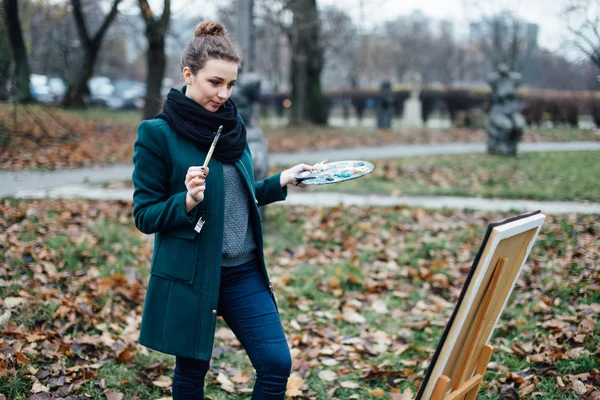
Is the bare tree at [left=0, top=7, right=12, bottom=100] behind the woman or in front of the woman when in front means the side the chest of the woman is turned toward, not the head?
behind

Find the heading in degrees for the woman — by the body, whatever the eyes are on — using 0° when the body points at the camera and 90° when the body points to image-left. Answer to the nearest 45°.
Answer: approximately 315°

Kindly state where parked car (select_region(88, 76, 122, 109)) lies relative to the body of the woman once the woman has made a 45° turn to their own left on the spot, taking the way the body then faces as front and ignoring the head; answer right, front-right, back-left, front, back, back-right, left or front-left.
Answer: left

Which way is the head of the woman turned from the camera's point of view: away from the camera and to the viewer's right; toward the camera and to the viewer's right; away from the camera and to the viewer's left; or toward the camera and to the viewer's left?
toward the camera and to the viewer's right

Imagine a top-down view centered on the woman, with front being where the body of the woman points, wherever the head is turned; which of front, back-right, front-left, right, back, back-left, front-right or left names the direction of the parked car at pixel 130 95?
back-left

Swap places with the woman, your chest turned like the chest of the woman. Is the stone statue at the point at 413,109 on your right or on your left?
on your left

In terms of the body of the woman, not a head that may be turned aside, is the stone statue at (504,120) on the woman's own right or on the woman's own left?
on the woman's own left

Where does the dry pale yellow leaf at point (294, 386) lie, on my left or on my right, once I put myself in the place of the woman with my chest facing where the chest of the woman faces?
on my left

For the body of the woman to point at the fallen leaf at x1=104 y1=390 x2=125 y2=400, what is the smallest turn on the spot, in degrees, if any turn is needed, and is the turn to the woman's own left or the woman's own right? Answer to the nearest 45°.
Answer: approximately 180°

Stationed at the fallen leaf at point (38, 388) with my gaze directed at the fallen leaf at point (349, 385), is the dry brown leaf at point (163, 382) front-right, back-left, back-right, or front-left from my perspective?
front-left

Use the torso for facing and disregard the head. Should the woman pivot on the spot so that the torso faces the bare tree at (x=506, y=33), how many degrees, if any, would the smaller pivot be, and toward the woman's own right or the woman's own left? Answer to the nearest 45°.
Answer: approximately 90° to the woman's own left

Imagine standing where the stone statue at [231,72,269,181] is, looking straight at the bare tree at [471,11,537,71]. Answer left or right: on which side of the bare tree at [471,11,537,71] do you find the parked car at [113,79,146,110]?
left

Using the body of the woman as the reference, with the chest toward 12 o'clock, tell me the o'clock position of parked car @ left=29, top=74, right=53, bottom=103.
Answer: The parked car is roughly at 7 o'clock from the woman.

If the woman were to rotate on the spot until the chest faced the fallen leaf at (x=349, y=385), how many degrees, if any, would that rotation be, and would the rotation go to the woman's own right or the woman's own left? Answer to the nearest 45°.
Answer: approximately 90° to the woman's own left
